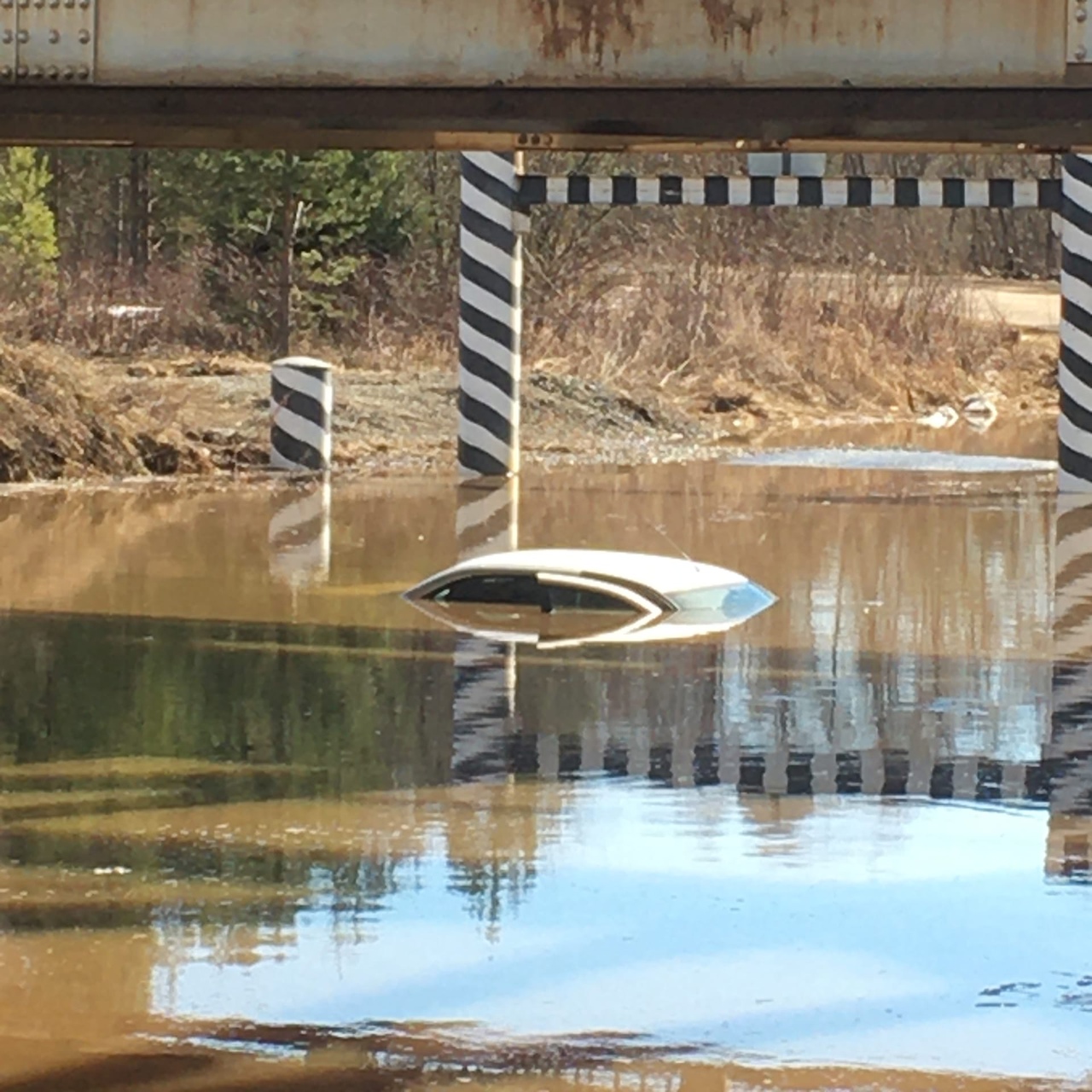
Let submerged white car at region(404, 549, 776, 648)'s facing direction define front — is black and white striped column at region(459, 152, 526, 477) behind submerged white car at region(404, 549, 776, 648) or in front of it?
behind

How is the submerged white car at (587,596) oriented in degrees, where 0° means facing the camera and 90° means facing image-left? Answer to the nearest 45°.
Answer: approximately 315°

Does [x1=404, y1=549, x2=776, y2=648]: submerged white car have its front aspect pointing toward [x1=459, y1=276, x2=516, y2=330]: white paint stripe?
no

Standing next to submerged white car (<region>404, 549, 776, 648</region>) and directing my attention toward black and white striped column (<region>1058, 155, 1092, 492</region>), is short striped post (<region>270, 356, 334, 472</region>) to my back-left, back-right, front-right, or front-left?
front-left

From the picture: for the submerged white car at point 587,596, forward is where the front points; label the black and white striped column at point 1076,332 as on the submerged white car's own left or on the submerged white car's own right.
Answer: on the submerged white car's own left

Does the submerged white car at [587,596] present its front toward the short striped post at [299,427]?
no
